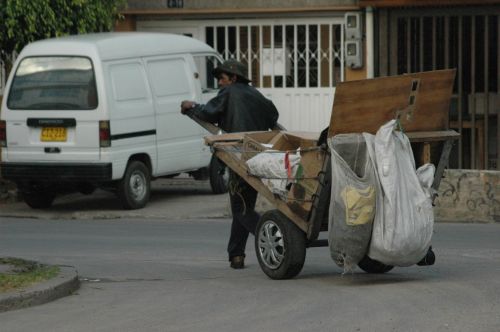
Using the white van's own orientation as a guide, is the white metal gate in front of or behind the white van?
in front

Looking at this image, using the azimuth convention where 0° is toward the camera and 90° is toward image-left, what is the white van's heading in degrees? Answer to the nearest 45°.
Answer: approximately 225°

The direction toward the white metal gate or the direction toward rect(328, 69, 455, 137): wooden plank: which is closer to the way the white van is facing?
the white metal gate

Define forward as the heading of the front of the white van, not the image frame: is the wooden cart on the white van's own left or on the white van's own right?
on the white van's own right

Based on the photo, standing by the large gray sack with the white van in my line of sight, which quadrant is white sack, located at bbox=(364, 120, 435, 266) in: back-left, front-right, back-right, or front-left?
back-right

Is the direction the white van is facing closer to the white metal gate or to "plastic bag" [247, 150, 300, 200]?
the white metal gate

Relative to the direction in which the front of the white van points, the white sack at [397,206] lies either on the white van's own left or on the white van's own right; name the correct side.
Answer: on the white van's own right
